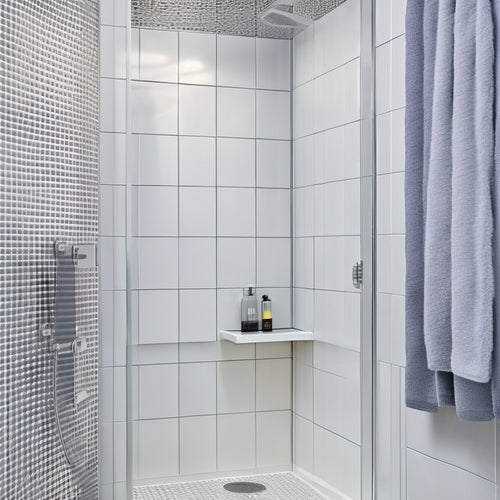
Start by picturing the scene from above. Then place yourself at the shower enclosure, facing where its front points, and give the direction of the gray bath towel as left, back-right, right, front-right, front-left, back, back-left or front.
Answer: front-left

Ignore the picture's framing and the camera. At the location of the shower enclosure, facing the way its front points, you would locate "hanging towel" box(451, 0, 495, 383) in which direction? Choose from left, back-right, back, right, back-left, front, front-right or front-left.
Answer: front-left

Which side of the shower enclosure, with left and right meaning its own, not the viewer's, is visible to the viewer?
front

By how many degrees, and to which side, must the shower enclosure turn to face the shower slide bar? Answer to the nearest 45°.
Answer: approximately 45° to its right

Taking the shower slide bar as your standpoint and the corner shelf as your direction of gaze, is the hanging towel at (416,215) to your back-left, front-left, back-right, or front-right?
front-right

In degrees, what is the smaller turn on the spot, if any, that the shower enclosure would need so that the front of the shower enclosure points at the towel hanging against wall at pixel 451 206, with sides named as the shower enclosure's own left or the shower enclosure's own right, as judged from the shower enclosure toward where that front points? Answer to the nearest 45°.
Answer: approximately 45° to the shower enclosure's own left
